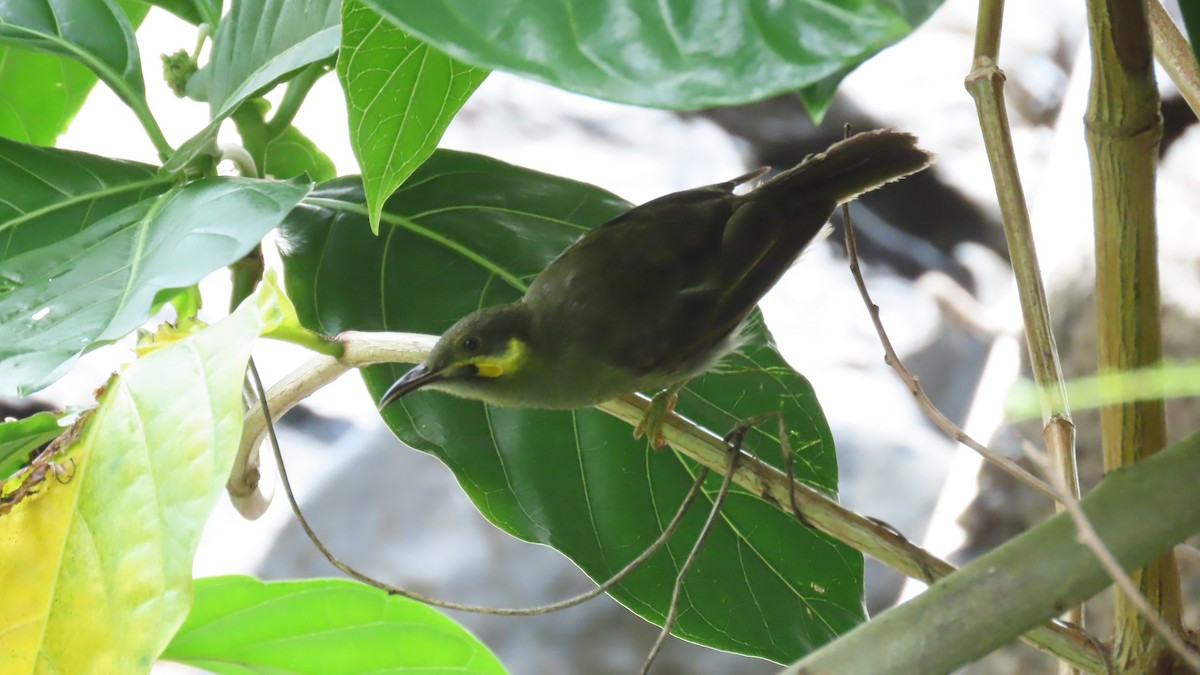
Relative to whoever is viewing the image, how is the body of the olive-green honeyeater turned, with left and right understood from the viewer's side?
facing to the left of the viewer

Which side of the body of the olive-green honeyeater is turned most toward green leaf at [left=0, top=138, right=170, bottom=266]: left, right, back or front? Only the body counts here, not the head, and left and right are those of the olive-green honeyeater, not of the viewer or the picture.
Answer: front

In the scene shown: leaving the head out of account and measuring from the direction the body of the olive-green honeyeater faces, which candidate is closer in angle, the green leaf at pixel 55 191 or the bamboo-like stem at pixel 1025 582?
the green leaf

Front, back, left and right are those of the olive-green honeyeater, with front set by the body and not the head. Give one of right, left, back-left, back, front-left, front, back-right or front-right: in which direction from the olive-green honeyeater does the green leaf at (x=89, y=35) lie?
front
